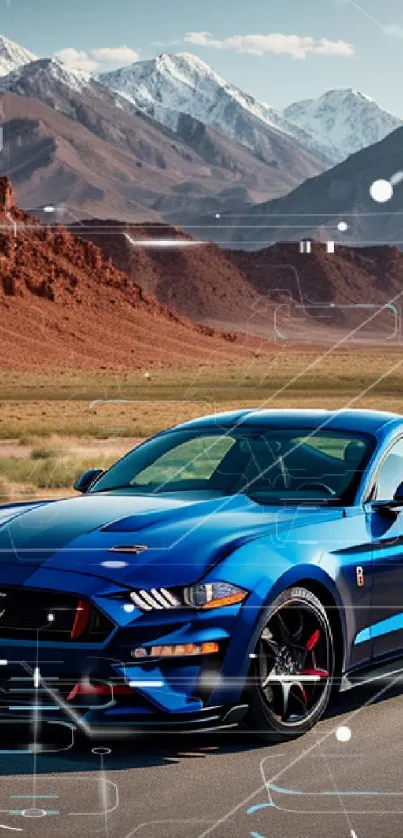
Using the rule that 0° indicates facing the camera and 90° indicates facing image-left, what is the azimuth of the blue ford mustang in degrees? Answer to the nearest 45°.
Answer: approximately 45°
